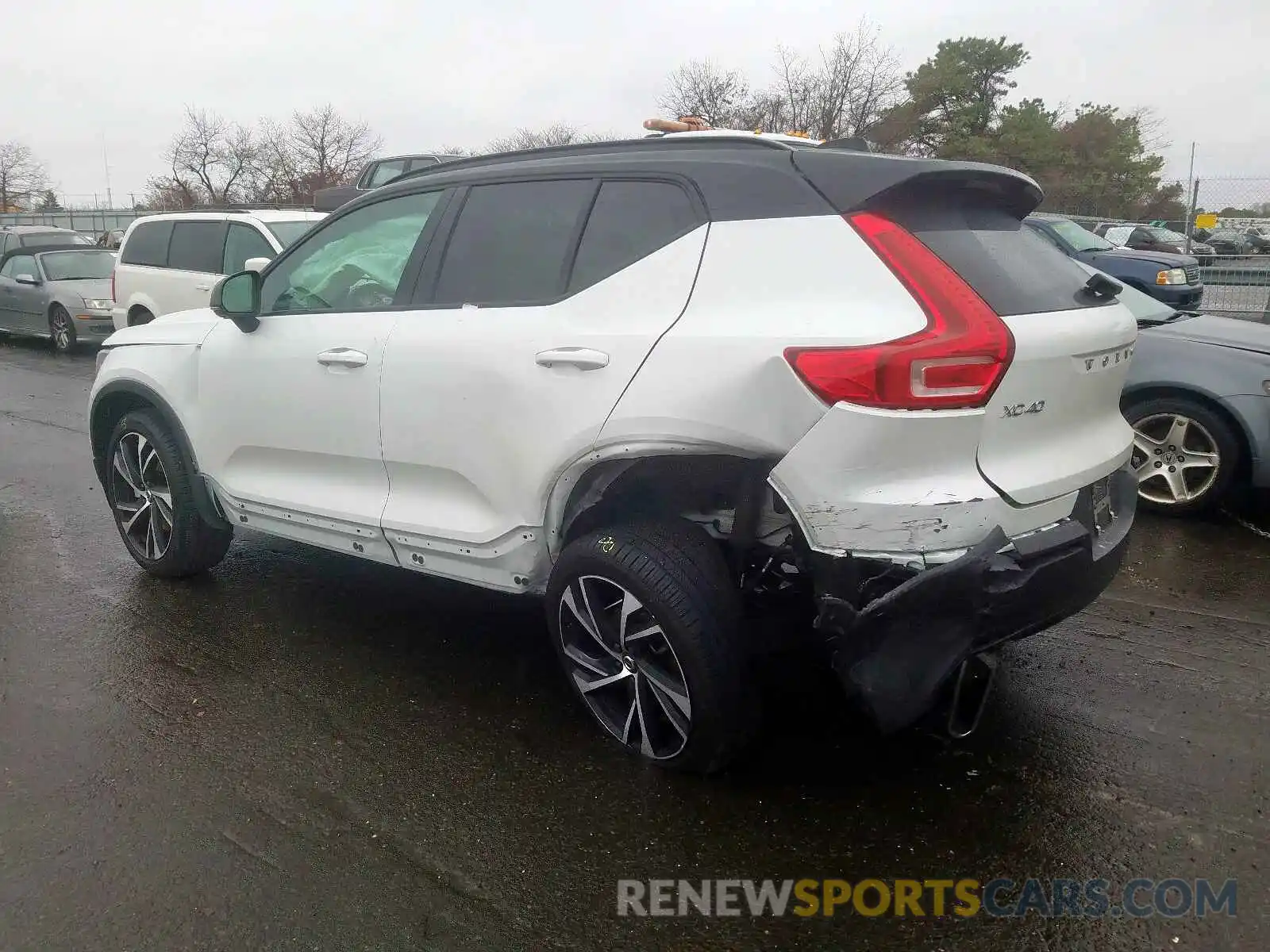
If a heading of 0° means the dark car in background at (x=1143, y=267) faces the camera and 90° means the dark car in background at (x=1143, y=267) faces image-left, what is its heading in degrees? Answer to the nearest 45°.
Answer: approximately 315°

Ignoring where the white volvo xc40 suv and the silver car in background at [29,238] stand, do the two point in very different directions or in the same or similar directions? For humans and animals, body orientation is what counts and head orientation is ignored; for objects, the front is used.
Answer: very different directions

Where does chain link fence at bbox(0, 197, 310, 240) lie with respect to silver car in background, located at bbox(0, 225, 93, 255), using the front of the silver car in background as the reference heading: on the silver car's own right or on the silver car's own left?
on the silver car's own left

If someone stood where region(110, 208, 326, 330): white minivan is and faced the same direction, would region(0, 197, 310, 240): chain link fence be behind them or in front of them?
behind

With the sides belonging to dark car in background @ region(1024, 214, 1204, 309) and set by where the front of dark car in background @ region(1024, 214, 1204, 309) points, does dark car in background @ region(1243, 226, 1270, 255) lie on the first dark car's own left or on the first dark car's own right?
on the first dark car's own left

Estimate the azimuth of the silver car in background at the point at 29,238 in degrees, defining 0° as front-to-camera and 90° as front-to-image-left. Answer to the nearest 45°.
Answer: approximately 315°

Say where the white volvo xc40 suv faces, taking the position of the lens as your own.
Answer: facing away from the viewer and to the left of the viewer
